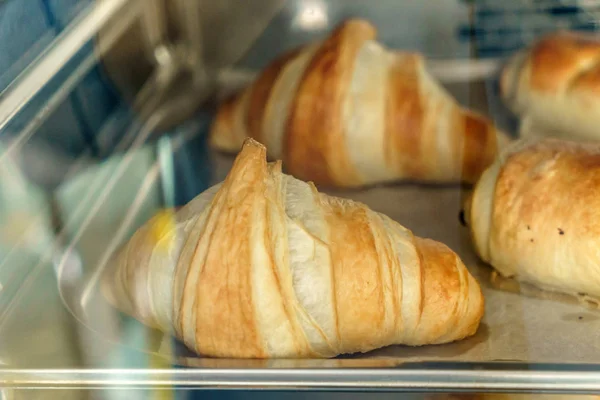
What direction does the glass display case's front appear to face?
toward the camera
